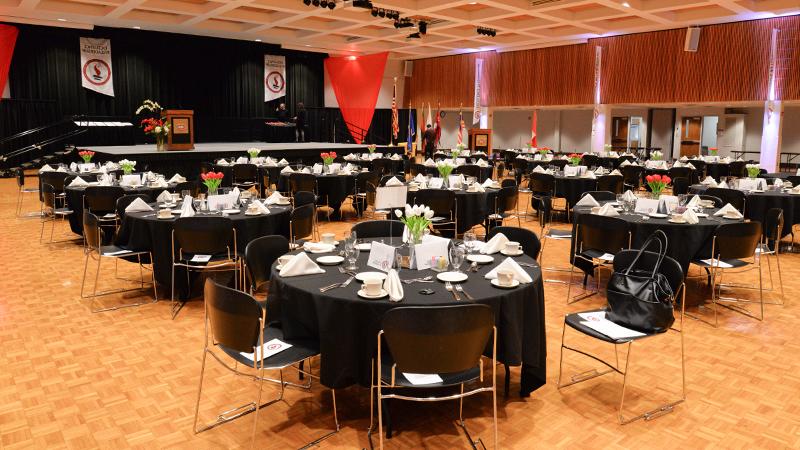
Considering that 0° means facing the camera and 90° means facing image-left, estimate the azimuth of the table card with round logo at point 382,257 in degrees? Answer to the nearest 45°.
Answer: approximately 0°

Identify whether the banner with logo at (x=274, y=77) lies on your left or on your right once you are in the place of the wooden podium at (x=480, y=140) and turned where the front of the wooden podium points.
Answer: on your right

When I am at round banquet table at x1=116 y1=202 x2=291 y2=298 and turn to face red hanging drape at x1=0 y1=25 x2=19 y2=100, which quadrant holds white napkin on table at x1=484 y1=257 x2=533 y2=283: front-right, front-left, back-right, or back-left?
back-right

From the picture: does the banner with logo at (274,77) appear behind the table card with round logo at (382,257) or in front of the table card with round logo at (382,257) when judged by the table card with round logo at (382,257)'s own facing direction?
behind

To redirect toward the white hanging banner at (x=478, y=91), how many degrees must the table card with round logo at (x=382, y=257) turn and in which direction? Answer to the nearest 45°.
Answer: approximately 180°

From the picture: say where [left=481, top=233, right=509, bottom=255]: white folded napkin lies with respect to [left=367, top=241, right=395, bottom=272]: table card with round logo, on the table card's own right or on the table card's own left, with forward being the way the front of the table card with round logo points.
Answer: on the table card's own left

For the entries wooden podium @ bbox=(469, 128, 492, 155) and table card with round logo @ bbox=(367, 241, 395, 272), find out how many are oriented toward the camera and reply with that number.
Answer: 2

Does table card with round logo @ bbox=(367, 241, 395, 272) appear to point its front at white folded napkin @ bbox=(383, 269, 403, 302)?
yes

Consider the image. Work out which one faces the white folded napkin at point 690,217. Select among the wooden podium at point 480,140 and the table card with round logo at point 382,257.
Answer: the wooden podium

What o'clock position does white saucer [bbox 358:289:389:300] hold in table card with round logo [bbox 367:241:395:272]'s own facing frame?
The white saucer is roughly at 12 o'clock from the table card with round logo.

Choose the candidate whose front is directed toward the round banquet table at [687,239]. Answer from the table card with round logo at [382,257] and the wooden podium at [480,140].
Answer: the wooden podium

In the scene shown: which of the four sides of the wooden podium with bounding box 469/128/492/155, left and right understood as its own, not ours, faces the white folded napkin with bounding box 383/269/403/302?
front

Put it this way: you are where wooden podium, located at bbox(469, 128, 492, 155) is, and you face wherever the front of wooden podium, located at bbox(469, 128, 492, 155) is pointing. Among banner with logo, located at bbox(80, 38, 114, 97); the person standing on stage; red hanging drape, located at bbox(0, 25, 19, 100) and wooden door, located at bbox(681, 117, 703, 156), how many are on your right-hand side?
3
